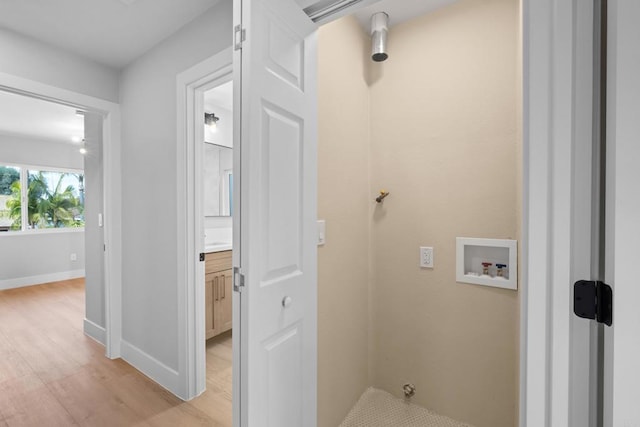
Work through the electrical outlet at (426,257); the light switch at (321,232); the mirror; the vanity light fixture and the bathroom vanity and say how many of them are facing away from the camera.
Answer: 0

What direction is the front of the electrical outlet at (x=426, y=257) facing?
toward the camera

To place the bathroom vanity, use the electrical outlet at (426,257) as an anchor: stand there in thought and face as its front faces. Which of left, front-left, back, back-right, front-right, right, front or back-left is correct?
right

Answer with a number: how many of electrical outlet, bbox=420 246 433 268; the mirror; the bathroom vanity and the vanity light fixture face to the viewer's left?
0

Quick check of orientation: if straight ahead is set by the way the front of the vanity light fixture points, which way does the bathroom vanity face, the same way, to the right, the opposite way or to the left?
the same way

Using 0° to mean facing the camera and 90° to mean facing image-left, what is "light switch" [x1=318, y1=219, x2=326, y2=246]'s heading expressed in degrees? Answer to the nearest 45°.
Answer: approximately 315°

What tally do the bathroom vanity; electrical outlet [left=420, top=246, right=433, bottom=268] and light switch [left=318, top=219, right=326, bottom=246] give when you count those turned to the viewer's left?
0

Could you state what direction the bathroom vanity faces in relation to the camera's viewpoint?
facing the viewer and to the right of the viewer

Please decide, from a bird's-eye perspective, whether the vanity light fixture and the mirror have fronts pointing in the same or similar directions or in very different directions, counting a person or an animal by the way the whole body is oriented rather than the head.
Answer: same or similar directions

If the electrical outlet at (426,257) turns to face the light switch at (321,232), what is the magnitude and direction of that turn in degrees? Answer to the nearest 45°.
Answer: approximately 45° to its right
